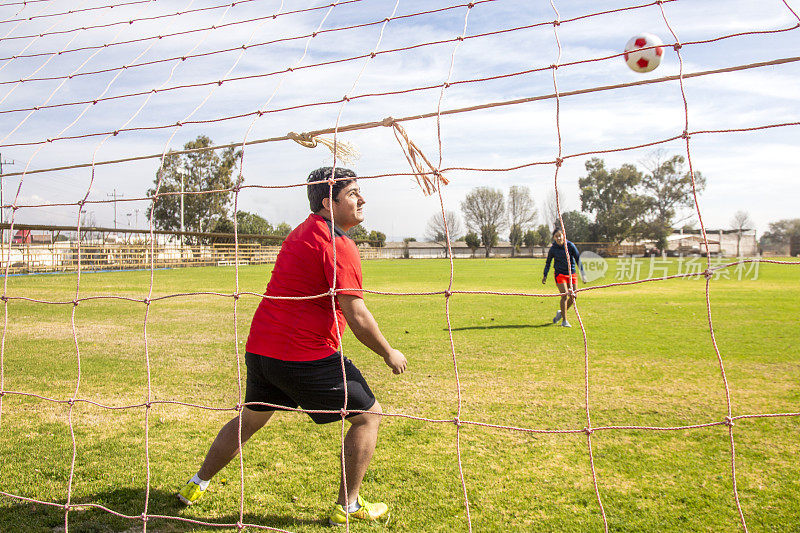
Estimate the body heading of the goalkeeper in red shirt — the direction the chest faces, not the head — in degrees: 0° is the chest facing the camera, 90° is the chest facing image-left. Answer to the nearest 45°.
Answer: approximately 225°

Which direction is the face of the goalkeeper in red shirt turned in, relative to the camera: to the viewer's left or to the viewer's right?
to the viewer's right
